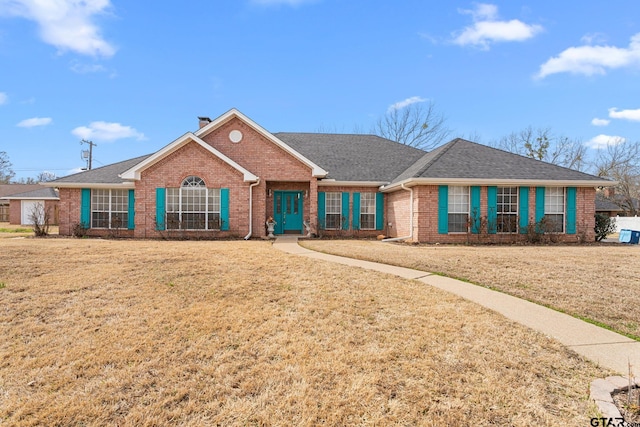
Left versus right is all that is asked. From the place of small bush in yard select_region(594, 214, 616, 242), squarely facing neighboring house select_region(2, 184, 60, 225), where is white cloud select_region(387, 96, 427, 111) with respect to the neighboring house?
right

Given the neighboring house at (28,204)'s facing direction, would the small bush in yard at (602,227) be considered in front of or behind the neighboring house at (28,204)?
in front

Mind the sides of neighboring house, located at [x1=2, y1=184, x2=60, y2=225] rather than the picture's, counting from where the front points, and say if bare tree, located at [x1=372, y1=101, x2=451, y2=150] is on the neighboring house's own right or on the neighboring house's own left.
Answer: on the neighboring house's own left

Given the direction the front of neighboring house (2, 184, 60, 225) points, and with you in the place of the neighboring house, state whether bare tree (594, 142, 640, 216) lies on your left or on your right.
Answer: on your left

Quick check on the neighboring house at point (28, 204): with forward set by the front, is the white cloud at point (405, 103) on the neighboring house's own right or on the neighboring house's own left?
on the neighboring house's own left

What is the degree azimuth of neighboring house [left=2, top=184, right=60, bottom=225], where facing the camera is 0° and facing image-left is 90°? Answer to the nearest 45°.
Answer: approximately 0°
